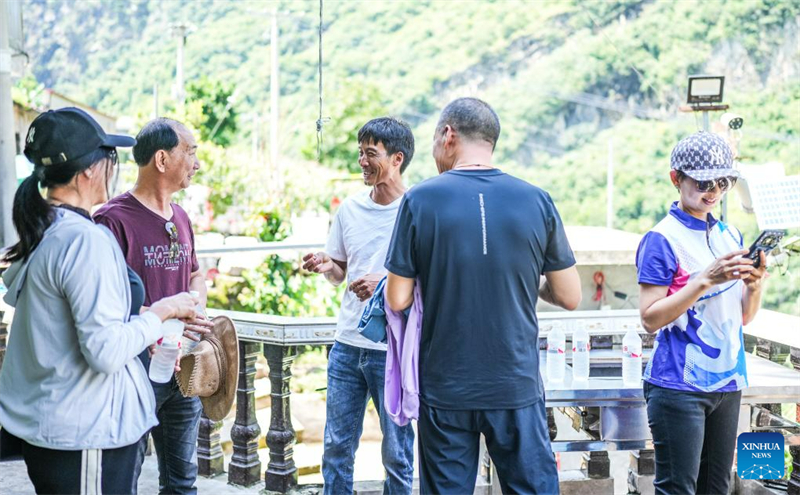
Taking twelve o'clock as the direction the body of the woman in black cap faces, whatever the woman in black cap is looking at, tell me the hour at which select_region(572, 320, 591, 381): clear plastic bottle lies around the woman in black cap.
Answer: The clear plastic bottle is roughly at 1 o'clock from the woman in black cap.

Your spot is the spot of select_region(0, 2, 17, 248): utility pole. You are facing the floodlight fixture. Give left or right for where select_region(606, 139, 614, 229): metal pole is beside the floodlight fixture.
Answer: left

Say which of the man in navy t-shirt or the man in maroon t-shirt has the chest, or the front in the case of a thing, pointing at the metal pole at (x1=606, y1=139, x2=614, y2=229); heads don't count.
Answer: the man in navy t-shirt

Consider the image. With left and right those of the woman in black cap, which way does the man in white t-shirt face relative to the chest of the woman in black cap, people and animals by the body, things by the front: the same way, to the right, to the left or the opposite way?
the opposite way

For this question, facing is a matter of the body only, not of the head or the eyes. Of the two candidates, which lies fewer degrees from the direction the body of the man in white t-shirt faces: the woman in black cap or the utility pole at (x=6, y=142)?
the woman in black cap

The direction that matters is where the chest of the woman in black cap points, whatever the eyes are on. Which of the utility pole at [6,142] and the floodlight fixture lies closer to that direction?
the floodlight fixture

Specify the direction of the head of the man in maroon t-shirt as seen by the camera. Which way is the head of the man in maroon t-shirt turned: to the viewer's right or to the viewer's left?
to the viewer's right

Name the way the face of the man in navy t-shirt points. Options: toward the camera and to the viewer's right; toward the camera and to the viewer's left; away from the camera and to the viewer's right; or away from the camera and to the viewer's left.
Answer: away from the camera and to the viewer's left

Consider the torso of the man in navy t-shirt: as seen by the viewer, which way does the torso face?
away from the camera

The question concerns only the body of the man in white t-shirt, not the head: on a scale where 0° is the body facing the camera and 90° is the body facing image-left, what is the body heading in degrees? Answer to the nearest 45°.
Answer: approximately 45°

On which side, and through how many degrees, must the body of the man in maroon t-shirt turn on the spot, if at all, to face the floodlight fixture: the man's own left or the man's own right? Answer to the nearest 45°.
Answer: approximately 90° to the man's own left

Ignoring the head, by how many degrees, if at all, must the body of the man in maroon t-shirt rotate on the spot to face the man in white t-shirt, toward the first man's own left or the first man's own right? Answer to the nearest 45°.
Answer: approximately 45° to the first man's own left

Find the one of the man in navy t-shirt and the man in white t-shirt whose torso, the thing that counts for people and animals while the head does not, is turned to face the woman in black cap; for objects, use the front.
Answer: the man in white t-shirt

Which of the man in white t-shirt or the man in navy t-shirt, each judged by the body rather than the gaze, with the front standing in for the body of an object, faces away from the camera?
the man in navy t-shirt

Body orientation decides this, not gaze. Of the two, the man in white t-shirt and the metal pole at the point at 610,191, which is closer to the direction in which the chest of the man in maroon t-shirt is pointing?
the man in white t-shirt
